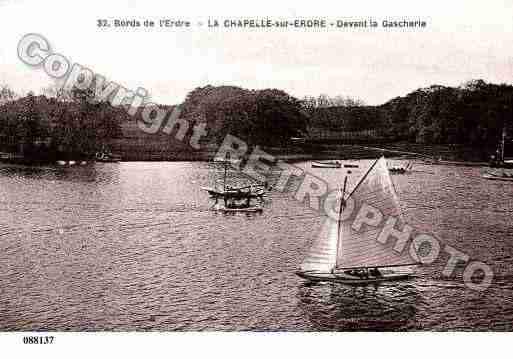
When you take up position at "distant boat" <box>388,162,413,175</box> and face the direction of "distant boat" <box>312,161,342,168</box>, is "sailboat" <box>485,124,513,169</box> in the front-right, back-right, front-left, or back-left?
back-right

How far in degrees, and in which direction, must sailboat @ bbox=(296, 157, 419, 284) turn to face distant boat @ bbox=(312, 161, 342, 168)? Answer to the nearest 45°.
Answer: approximately 90° to its right

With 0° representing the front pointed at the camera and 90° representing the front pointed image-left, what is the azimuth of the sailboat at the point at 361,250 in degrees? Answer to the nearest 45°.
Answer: approximately 90°

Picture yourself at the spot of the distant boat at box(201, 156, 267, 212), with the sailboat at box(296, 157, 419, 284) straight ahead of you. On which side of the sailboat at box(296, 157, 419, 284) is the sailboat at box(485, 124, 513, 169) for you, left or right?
left
